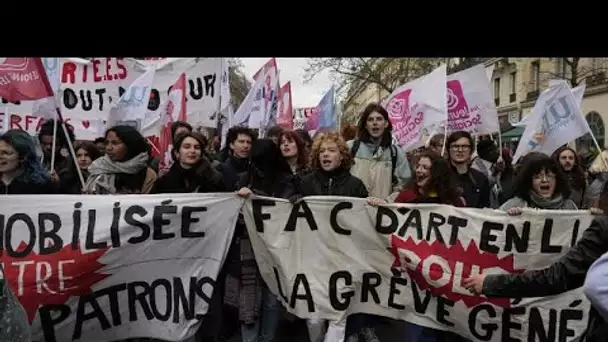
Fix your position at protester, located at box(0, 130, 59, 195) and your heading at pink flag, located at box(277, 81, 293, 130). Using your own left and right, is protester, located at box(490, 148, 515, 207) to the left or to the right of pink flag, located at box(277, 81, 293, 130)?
right

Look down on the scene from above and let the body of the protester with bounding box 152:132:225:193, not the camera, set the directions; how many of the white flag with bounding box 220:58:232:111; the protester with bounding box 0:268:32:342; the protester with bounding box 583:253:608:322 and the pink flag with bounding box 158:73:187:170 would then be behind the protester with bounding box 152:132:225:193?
2

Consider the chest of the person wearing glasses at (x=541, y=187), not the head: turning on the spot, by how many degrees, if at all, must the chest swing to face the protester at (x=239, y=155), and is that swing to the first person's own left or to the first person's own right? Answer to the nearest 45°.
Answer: approximately 90° to the first person's own right

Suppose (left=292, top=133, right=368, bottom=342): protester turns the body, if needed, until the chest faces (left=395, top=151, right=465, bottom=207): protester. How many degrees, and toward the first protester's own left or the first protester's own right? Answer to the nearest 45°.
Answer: approximately 90° to the first protester's own left

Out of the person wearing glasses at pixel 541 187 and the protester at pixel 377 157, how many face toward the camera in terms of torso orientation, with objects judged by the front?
2

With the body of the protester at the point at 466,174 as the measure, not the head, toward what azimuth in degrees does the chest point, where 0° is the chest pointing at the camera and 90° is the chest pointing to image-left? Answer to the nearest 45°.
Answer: approximately 0°

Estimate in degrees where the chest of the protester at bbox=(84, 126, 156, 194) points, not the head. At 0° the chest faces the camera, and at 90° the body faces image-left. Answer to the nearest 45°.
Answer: approximately 45°

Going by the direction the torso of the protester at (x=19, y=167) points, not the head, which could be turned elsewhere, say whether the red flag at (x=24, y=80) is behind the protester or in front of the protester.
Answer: behind

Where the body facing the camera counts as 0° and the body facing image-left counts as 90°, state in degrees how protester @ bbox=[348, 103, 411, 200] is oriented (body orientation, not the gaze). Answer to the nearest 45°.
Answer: approximately 0°

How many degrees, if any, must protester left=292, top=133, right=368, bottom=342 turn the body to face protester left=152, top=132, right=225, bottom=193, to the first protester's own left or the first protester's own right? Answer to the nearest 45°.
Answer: approximately 90° to the first protester's own right

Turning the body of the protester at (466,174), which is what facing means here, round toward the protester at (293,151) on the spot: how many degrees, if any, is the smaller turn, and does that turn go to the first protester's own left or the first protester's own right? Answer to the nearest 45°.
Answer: approximately 90° to the first protester's own right
